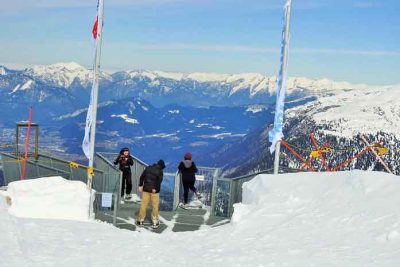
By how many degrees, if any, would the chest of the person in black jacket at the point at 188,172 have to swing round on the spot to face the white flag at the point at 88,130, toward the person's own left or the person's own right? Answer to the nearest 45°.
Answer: approximately 135° to the person's own left

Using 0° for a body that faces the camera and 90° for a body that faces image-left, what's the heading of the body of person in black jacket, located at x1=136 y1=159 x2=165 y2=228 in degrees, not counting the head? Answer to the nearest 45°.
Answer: approximately 225°

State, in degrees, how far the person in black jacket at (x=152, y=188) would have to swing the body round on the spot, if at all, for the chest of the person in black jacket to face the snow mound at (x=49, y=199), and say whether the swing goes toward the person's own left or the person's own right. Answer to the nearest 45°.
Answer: approximately 135° to the person's own left

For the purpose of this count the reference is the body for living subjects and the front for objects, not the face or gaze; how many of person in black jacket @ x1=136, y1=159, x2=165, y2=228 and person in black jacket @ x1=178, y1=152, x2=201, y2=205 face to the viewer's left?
0

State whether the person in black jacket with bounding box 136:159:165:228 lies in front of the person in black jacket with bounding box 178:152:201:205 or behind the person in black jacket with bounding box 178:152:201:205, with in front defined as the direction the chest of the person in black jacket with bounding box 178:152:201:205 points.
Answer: behind

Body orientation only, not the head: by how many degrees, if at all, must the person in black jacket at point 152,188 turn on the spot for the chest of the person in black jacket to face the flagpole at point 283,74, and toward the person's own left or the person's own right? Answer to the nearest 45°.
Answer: approximately 45° to the person's own right

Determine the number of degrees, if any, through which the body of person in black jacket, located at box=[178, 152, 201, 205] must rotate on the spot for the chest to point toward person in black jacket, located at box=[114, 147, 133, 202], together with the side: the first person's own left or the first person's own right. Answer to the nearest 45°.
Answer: approximately 90° to the first person's own left

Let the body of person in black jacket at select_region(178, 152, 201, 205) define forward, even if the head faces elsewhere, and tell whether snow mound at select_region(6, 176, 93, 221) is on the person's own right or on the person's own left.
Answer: on the person's own left

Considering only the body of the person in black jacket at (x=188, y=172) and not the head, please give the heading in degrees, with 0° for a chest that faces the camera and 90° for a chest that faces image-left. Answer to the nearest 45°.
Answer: approximately 180°

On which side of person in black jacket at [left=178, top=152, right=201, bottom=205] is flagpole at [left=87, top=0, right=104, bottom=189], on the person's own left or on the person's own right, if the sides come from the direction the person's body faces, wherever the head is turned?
on the person's own left

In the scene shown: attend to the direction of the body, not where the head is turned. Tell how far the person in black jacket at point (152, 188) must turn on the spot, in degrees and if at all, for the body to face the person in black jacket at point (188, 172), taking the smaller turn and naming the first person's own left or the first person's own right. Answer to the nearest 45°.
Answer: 0° — they already face them

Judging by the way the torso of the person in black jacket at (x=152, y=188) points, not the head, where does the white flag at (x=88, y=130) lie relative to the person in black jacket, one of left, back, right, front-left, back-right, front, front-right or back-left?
back-left
